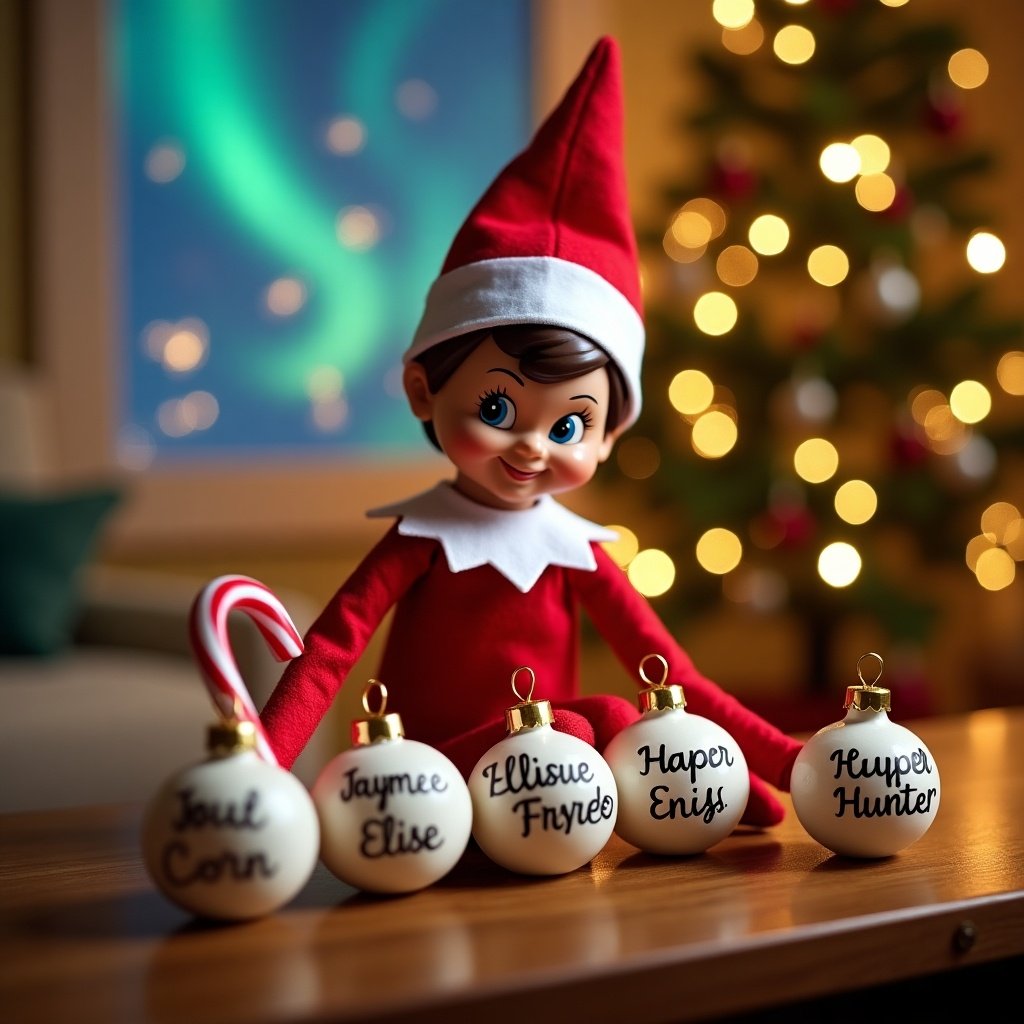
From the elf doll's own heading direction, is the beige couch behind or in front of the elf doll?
behind

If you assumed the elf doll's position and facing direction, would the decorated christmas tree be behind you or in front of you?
behind

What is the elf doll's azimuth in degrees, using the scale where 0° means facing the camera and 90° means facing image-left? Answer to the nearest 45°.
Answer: approximately 0°
